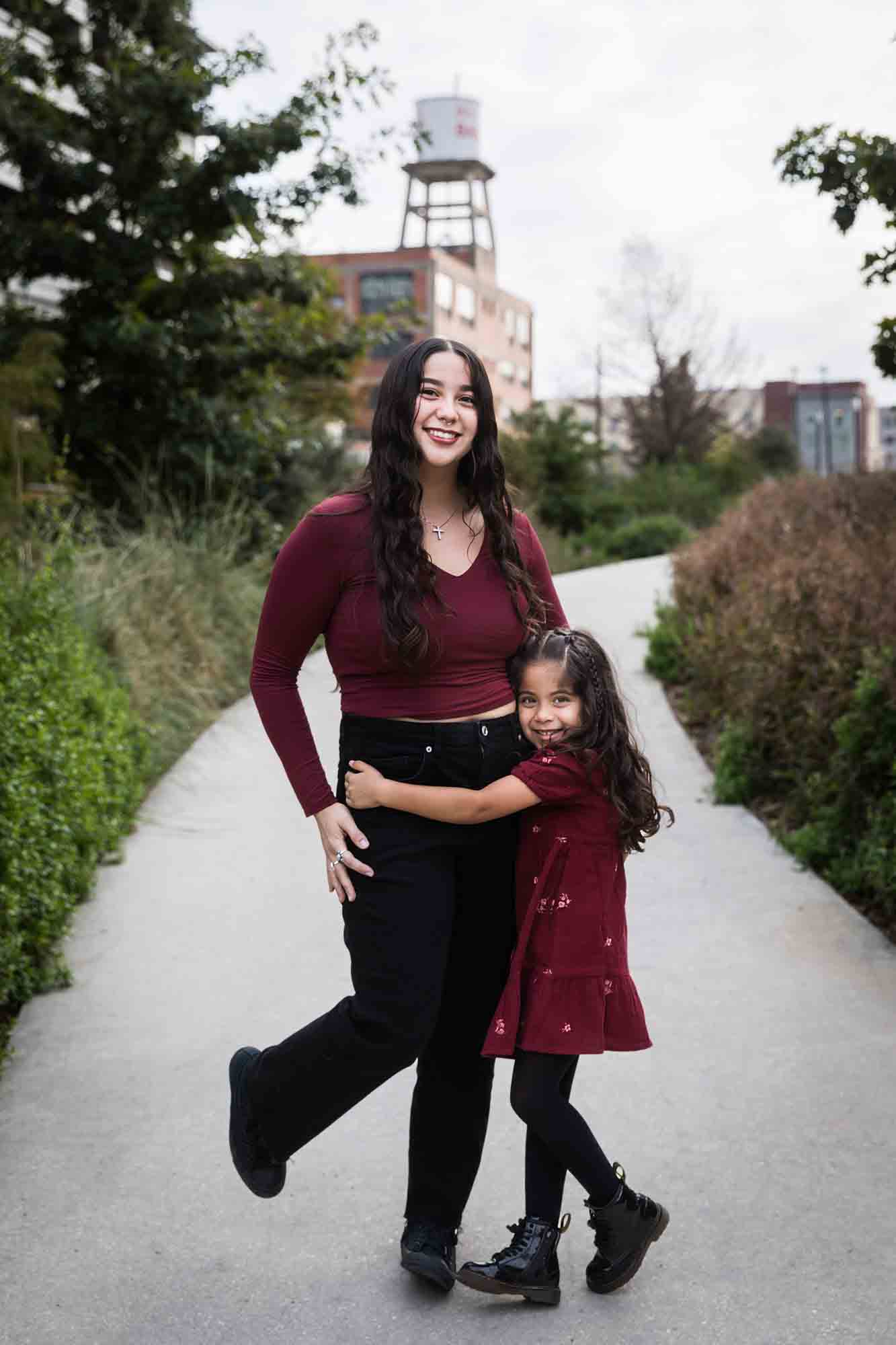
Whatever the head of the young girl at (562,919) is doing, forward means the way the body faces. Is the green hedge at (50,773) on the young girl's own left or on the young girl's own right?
on the young girl's own right

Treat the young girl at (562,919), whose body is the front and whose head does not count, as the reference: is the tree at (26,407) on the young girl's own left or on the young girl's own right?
on the young girl's own right

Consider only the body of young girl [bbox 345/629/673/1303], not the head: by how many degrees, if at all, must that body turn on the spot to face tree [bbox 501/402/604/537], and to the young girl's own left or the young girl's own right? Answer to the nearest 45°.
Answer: approximately 90° to the young girl's own right

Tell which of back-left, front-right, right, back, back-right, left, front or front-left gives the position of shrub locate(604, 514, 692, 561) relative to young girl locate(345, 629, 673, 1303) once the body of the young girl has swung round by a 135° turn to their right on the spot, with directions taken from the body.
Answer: front-left

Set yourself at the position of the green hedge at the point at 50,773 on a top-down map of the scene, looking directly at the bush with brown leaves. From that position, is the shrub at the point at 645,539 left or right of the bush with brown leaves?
left

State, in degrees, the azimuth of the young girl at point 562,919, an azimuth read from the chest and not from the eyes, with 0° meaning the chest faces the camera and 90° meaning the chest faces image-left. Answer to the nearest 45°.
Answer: approximately 90°

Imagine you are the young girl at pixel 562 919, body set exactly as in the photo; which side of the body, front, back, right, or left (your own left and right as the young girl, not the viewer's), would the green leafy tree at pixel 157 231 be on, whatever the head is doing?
right
